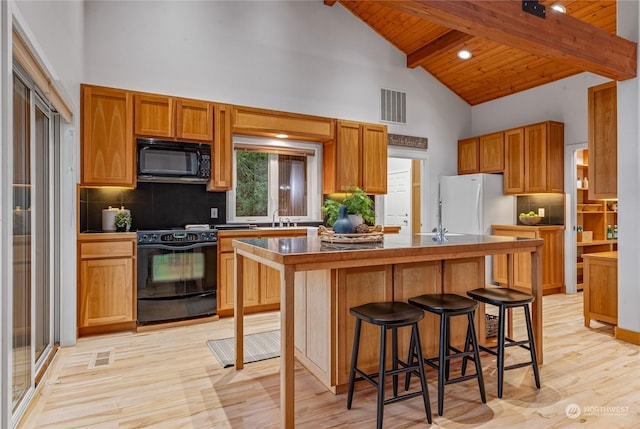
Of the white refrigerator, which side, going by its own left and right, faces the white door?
right

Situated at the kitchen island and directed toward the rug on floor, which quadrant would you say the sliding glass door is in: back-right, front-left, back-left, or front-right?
front-left

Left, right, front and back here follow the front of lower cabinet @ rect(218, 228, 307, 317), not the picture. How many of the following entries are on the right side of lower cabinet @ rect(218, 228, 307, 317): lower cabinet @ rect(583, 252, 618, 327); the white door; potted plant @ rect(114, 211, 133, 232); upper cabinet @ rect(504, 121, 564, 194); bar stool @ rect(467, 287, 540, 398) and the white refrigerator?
1

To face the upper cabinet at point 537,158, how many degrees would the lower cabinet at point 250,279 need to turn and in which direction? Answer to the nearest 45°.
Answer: approximately 90° to its left

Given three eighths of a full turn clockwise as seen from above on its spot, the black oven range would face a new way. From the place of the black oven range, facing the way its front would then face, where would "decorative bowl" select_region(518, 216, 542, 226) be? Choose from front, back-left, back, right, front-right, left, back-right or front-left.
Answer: back-right

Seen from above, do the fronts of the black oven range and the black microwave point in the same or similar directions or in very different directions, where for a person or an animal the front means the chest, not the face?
same or similar directions

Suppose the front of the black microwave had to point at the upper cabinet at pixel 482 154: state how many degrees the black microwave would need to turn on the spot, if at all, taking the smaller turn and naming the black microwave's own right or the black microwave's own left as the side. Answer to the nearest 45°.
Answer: approximately 90° to the black microwave's own left

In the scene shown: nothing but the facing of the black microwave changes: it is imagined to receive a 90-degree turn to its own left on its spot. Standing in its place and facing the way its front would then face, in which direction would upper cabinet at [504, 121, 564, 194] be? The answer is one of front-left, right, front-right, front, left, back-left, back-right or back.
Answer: front

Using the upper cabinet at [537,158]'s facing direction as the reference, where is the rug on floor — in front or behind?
in front

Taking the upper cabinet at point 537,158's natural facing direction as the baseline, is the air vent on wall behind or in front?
in front

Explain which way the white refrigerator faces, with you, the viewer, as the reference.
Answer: facing the viewer and to the left of the viewer

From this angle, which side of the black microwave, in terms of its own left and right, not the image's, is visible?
front
